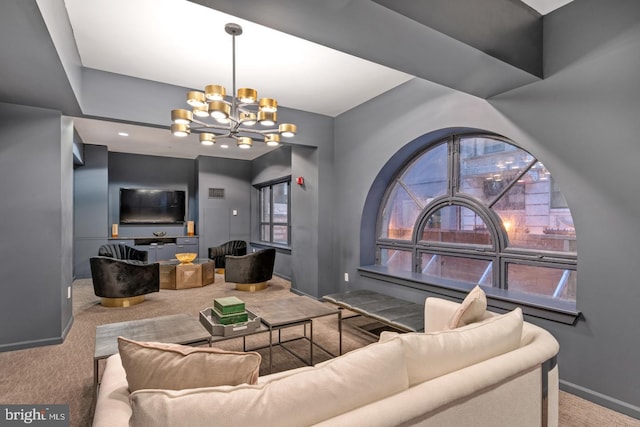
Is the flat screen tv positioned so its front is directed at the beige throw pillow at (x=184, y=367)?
yes

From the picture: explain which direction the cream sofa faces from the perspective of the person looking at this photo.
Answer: facing away from the viewer and to the left of the viewer

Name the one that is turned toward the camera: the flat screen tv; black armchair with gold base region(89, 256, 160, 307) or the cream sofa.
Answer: the flat screen tv

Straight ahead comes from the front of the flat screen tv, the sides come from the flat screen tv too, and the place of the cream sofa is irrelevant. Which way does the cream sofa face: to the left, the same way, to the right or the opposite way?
the opposite way

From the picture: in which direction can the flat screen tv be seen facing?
toward the camera

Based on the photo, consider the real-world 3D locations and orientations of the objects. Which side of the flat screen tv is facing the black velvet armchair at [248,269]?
front

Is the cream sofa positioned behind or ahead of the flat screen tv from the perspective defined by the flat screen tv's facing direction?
ahead

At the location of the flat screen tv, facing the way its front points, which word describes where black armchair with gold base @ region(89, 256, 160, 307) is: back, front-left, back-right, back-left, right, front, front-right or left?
front

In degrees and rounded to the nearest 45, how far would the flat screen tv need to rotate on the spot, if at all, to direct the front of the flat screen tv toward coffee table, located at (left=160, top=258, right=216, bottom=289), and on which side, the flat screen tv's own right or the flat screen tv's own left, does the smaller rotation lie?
0° — it already faces it

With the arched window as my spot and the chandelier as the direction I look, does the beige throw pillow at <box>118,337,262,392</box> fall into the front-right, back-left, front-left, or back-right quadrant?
front-left

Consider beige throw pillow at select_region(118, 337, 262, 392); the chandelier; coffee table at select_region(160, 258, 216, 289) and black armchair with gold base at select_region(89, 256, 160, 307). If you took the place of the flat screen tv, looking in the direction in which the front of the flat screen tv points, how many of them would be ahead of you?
4

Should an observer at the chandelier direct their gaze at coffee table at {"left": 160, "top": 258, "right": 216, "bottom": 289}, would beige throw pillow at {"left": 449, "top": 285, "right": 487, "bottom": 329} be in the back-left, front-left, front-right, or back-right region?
back-right
